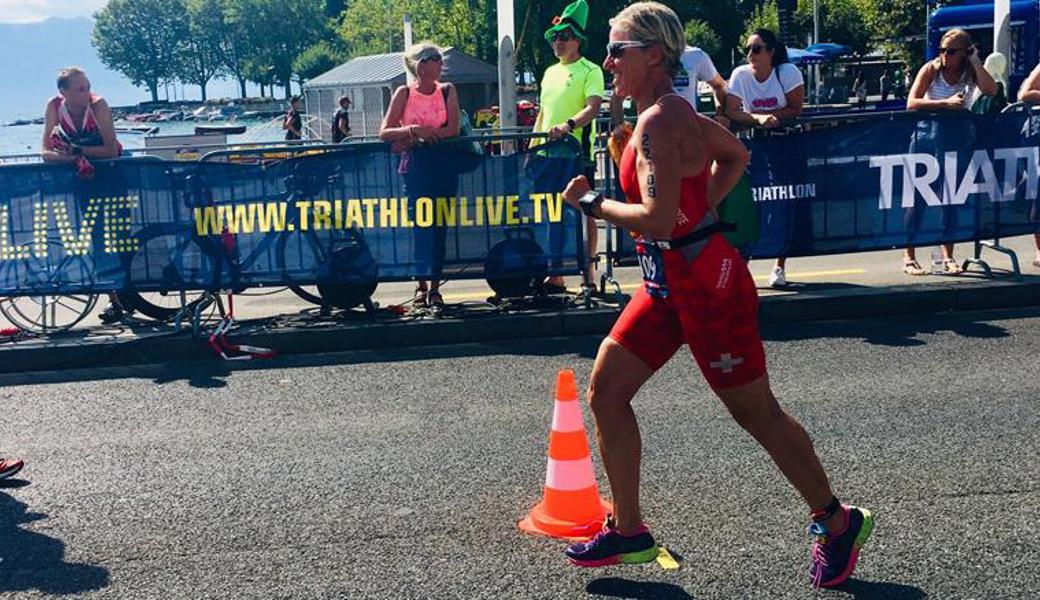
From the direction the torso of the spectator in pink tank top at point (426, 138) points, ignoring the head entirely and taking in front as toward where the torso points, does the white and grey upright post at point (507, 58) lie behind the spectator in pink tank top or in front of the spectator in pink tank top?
behind

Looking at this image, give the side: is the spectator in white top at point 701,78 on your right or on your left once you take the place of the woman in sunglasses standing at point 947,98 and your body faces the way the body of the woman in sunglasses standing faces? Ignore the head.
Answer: on your right

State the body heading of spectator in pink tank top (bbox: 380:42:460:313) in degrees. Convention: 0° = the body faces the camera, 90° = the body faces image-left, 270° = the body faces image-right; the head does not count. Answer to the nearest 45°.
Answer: approximately 0°

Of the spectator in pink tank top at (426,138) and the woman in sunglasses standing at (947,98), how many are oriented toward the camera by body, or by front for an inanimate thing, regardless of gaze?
2

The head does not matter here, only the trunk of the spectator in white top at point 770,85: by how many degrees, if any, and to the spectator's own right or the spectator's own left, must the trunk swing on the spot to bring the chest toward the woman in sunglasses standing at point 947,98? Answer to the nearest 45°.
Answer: approximately 90° to the spectator's own left

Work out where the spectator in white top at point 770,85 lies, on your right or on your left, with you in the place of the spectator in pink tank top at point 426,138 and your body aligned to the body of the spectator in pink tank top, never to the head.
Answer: on your left

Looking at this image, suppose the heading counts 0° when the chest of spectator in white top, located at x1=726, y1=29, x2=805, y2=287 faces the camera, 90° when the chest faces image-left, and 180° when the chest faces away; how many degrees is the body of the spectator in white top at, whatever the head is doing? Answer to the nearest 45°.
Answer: approximately 0°

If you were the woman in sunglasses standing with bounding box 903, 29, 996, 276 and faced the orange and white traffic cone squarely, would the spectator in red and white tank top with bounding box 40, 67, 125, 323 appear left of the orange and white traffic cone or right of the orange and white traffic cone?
right

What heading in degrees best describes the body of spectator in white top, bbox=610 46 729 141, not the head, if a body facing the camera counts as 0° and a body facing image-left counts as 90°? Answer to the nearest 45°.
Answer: approximately 45°

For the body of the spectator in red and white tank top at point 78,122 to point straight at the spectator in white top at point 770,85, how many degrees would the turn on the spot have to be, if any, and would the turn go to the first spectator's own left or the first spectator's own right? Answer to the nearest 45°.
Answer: approximately 90° to the first spectator's own left

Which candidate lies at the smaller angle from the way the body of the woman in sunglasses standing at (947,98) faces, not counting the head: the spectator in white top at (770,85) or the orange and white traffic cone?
the orange and white traffic cone
